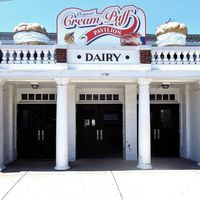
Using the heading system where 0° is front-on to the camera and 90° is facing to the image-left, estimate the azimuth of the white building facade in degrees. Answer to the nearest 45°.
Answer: approximately 0°
